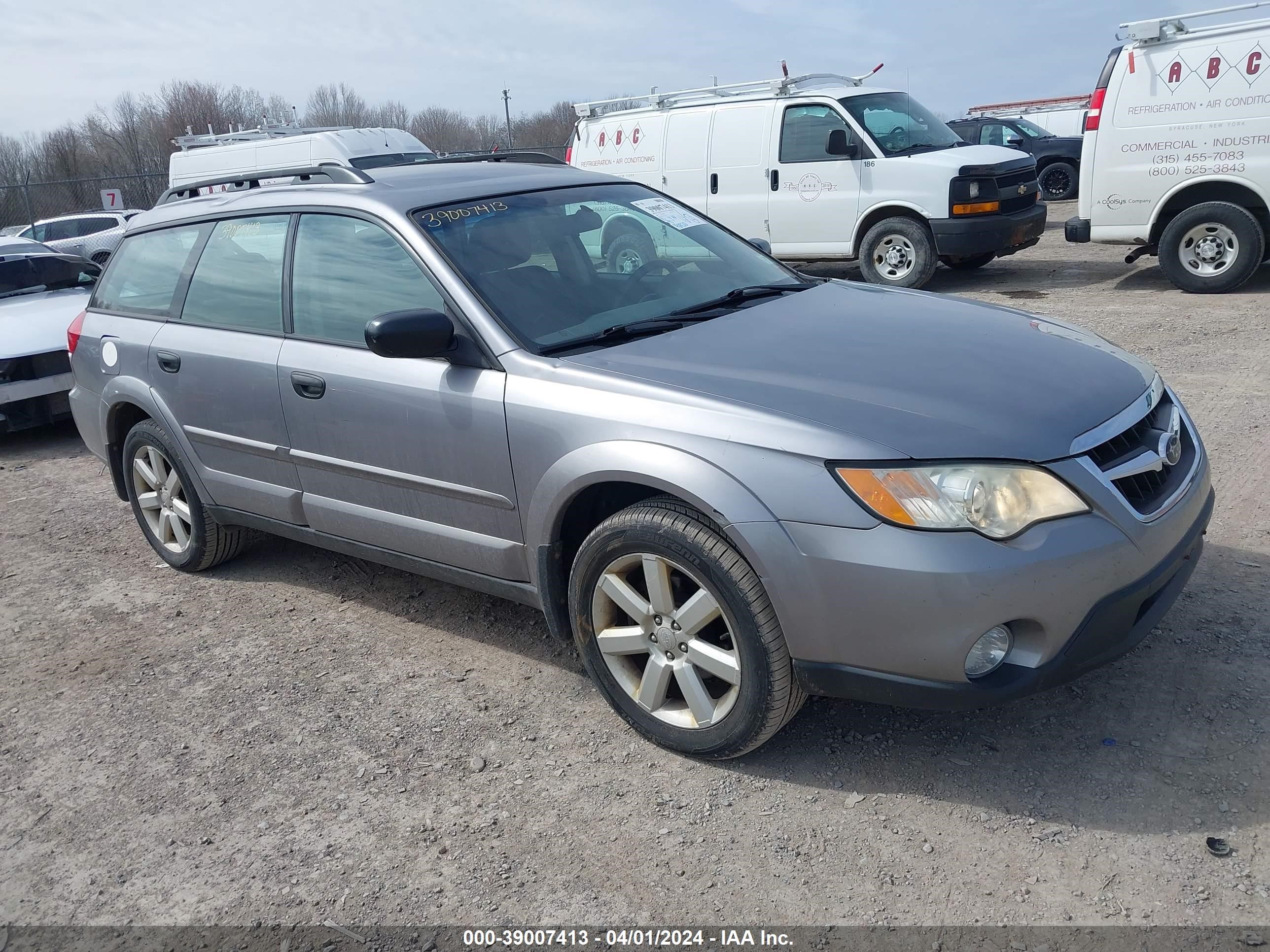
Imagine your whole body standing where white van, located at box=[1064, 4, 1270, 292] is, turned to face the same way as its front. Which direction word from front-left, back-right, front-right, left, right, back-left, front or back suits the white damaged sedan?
back-right

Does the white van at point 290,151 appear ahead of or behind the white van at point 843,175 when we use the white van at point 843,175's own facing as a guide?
behind

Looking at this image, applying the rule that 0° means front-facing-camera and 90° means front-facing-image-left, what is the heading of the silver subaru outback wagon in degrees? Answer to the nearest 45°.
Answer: approximately 315°

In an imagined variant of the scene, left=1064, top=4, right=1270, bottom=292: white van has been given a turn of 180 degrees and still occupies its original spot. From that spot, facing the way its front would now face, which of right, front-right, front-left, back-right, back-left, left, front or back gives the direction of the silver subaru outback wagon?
left

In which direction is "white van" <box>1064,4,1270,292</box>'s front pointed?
to the viewer's right

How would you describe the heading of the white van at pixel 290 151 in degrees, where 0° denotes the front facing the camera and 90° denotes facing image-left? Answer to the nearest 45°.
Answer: approximately 315°

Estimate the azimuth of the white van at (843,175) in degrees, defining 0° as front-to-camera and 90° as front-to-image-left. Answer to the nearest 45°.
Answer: approximately 315°

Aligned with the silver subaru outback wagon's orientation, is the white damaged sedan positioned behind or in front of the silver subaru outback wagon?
behind
